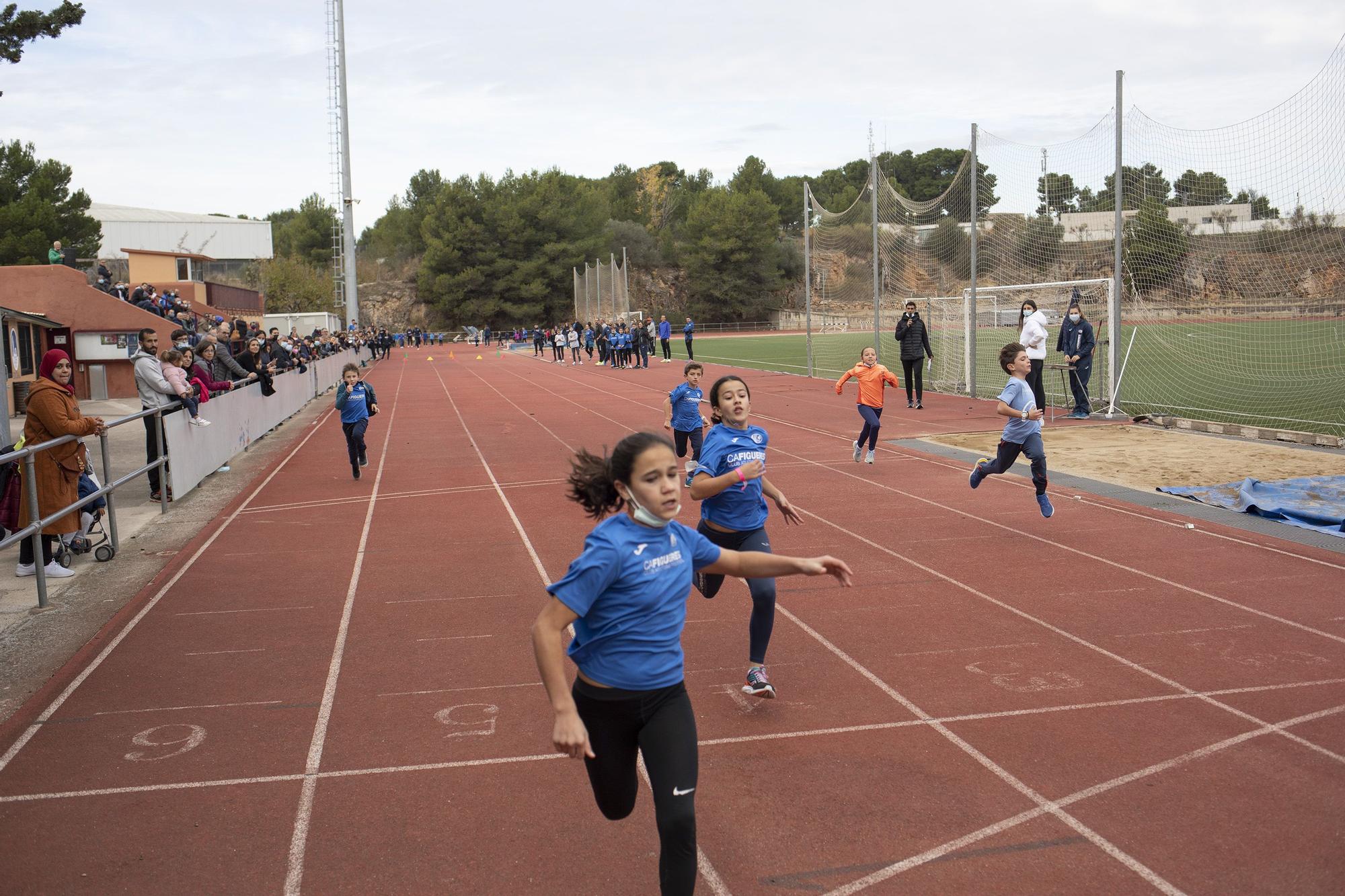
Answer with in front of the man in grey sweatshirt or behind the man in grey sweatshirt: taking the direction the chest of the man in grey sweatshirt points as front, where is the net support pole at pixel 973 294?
in front

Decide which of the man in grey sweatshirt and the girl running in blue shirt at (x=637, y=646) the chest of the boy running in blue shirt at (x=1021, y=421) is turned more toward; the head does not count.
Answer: the girl running in blue shirt

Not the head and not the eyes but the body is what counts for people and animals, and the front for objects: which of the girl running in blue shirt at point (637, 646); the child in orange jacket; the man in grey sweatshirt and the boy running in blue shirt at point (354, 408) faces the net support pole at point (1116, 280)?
the man in grey sweatshirt

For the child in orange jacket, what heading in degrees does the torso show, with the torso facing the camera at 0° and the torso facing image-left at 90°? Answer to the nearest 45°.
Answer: approximately 0°

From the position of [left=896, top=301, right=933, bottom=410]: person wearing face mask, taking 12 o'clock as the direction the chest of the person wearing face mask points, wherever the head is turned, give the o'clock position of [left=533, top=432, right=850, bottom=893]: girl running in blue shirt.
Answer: The girl running in blue shirt is roughly at 12 o'clock from the person wearing face mask.

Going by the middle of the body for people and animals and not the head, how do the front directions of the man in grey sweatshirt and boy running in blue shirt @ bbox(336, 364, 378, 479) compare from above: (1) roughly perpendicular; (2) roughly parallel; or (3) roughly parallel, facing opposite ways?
roughly perpendicular

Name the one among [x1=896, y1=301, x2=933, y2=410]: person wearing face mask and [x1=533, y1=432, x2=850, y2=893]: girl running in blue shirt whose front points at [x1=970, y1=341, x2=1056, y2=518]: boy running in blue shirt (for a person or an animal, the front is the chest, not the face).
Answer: the person wearing face mask

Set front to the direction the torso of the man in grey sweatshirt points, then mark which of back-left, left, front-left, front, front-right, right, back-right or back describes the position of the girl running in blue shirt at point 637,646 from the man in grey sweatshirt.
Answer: right

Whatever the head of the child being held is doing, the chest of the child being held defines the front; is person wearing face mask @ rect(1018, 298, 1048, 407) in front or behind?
in front

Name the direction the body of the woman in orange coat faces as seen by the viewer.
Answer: to the viewer's right

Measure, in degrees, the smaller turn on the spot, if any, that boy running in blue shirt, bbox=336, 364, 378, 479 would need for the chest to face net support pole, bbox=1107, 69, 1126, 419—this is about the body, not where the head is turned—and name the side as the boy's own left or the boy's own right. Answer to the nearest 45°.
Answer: approximately 90° to the boy's own left

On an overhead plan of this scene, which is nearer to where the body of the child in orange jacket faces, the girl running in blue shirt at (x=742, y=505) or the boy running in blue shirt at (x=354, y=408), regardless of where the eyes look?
the girl running in blue shirt
